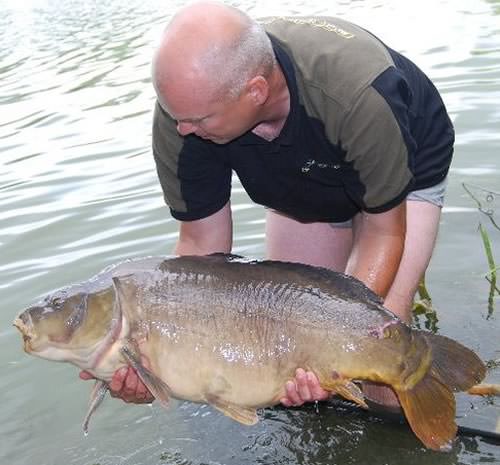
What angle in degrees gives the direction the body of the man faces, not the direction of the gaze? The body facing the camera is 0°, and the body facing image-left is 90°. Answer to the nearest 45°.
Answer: approximately 45°

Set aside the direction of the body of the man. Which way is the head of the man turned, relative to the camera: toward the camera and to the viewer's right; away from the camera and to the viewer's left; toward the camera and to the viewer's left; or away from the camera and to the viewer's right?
toward the camera and to the viewer's left

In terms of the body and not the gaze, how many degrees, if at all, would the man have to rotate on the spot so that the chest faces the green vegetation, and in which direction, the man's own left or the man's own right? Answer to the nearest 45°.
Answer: approximately 180°
